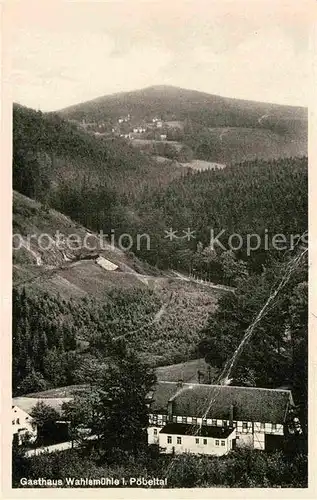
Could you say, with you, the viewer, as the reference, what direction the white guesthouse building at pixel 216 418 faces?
facing the viewer

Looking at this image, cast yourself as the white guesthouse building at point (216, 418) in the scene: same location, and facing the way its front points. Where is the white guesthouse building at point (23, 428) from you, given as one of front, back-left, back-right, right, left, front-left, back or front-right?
right
